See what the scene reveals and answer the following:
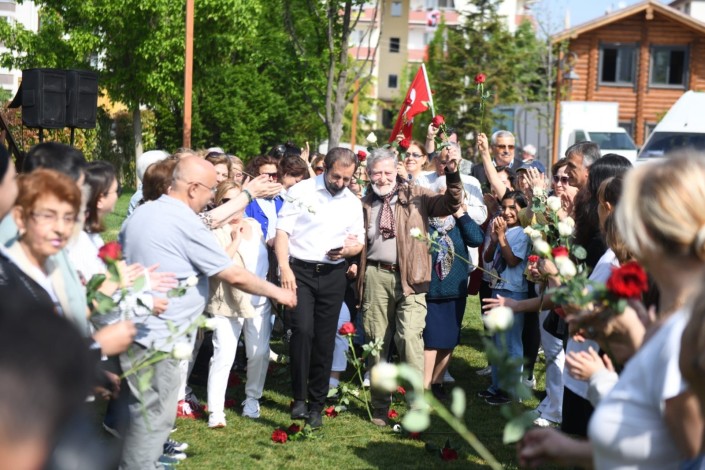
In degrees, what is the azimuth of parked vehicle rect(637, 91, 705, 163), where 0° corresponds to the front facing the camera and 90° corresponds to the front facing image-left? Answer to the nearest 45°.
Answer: approximately 90°

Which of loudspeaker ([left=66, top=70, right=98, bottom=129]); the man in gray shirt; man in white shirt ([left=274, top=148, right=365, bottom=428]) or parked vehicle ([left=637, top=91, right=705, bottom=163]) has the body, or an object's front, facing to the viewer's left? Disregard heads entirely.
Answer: the parked vehicle

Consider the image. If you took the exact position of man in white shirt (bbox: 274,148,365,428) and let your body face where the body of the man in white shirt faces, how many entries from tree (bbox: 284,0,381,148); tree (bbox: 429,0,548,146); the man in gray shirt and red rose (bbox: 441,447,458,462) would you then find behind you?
2

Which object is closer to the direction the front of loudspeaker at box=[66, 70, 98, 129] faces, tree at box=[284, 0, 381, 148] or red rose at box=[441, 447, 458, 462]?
the red rose

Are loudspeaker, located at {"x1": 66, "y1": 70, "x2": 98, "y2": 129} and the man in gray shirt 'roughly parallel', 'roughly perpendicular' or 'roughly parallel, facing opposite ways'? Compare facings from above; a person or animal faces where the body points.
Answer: roughly perpendicular

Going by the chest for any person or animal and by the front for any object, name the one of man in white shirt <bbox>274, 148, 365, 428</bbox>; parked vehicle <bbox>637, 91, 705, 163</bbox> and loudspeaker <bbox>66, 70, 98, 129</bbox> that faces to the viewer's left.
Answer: the parked vehicle

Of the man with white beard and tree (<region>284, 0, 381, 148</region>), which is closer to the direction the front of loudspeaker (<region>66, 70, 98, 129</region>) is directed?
the man with white beard

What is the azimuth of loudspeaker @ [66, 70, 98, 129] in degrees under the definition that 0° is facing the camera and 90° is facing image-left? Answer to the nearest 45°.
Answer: approximately 315°
